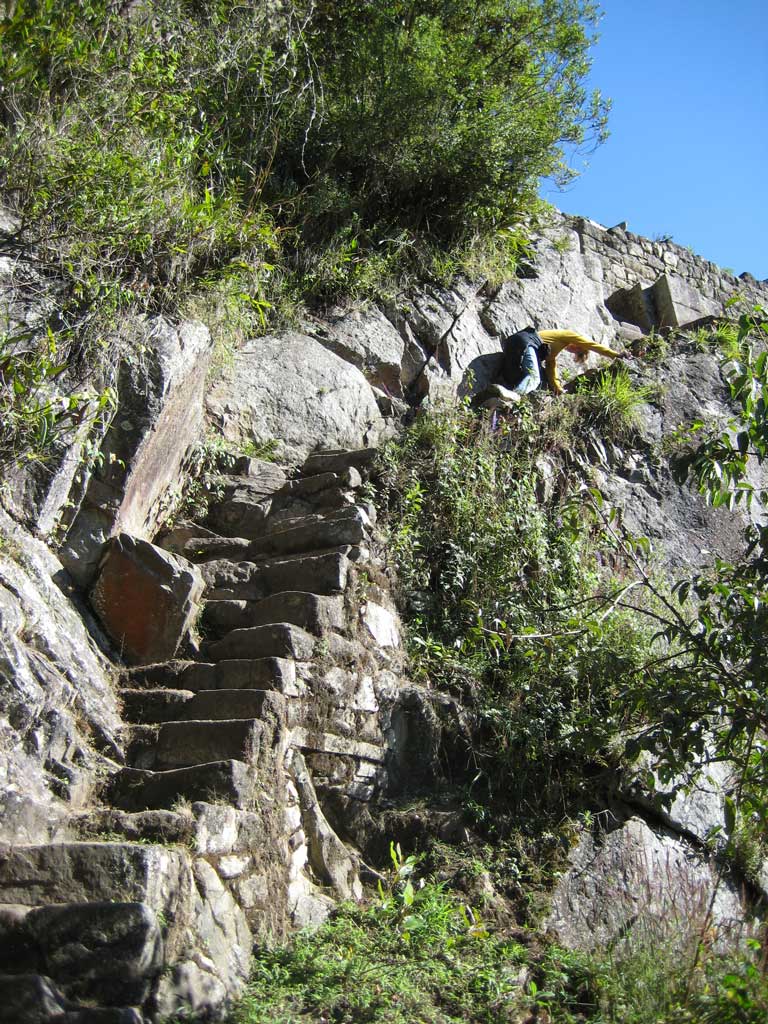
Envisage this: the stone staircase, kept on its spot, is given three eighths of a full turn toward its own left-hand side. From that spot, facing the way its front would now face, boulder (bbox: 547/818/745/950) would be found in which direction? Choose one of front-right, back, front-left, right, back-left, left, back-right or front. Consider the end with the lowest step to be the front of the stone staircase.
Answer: front

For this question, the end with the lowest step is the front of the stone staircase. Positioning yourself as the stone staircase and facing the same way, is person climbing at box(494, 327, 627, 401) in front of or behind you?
behind

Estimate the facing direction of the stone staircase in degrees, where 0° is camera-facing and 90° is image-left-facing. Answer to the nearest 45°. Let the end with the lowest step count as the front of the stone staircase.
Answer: approximately 45°

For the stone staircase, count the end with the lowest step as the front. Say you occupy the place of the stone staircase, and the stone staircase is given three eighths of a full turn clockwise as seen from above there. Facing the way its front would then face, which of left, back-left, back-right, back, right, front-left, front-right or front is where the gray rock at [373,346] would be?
front

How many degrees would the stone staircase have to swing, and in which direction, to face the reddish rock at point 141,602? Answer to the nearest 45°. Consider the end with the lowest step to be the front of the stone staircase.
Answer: approximately 90° to its right
